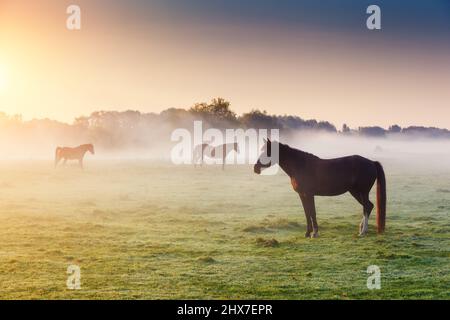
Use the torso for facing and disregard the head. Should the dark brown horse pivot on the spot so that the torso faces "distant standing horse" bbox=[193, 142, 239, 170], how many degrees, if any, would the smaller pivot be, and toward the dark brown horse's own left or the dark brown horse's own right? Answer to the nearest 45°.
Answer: approximately 90° to the dark brown horse's own right

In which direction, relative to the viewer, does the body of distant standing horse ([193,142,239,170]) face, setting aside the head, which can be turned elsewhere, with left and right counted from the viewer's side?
facing to the right of the viewer

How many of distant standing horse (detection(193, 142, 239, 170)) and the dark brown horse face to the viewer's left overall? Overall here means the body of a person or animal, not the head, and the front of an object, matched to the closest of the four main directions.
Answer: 1

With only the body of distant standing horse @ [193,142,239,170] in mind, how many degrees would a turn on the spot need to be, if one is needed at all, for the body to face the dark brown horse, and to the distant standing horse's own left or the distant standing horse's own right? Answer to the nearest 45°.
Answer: approximately 90° to the distant standing horse's own right

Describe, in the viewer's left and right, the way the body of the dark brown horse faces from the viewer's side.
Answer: facing to the left of the viewer

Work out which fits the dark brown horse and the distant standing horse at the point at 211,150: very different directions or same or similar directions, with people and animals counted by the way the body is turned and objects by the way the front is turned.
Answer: very different directions
